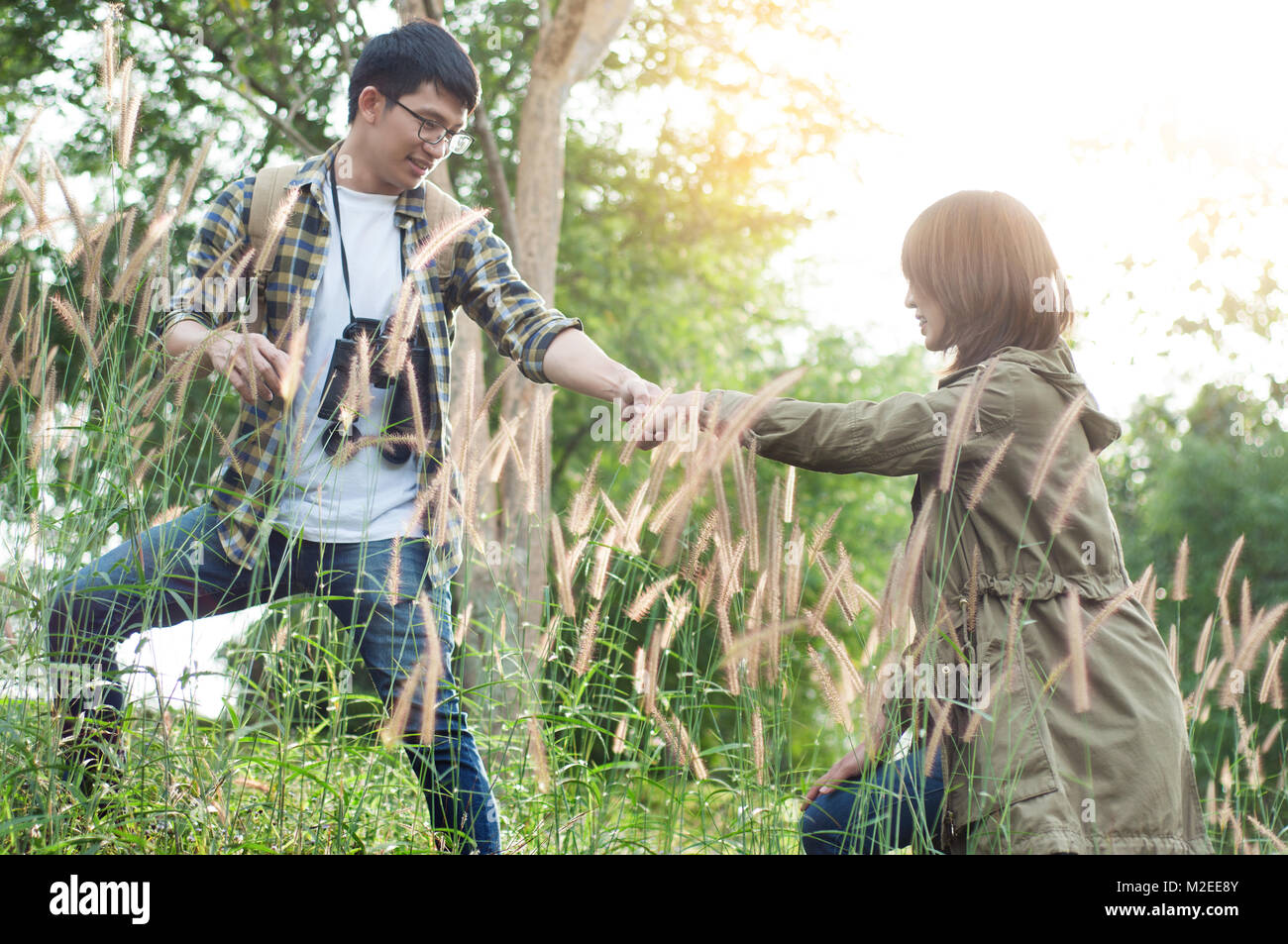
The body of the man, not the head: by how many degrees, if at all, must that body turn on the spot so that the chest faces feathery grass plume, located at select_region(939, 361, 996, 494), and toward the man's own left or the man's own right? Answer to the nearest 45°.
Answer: approximately 45° to the man's own left

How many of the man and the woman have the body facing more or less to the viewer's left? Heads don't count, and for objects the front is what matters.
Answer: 1

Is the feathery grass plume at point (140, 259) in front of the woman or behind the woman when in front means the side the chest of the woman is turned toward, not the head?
in front

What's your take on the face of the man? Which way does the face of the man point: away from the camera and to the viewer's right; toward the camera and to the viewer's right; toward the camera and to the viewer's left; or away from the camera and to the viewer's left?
toward the camera and to the viewer's right

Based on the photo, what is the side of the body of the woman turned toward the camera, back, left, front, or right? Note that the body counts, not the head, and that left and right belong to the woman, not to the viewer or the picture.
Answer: left

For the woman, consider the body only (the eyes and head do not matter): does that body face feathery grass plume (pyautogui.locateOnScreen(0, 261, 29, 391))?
yes

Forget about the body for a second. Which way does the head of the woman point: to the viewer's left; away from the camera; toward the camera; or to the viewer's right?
to the viewer's left

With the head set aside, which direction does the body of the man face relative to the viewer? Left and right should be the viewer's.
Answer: facing the viewer

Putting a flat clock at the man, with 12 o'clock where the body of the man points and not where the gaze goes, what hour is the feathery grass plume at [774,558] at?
The feathery grass plume is roughly at 10 o'clock from the man.
